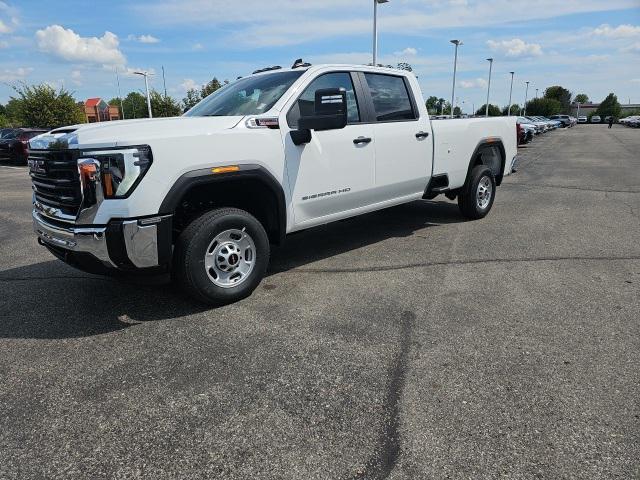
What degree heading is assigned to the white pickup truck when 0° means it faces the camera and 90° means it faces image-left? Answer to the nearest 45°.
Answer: approximately 45°

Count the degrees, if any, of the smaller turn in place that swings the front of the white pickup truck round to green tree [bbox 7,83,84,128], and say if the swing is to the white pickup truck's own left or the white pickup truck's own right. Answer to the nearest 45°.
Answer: approximately 90° to the white pickup truck's own right

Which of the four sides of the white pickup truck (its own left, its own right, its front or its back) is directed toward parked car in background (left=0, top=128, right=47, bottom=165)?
right
